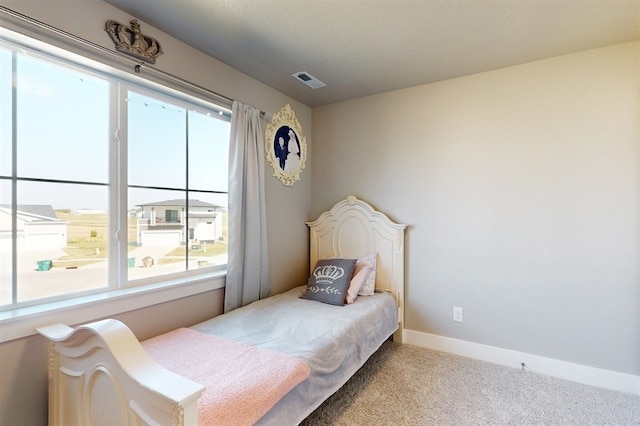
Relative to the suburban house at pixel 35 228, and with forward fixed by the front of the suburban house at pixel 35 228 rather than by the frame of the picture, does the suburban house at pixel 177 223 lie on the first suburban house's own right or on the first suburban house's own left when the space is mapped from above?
on the first suburban house's own left

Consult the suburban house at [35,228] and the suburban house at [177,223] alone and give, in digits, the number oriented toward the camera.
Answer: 2

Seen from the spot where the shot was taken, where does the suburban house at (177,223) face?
facing the viewer

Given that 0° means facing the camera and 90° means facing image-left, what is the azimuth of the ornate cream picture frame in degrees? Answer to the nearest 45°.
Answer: approximately 315°

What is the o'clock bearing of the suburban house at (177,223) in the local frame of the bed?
The suburban house is roughly at 4 o'clock from the bed.

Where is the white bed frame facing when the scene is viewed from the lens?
facing the viewer and to the left of the viewer

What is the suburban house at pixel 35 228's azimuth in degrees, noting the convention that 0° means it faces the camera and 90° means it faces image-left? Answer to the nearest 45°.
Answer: approximately 0°

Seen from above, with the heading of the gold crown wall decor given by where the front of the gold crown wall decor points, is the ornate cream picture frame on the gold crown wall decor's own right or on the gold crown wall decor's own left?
on the gold crown wall decor's own left

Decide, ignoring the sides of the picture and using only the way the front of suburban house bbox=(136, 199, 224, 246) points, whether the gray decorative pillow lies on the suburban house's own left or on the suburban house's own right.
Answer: on the suburban house's own left

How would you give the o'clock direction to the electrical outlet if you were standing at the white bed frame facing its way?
The electrical outlet is roughly at 7 o'clock from the white bed frame.
